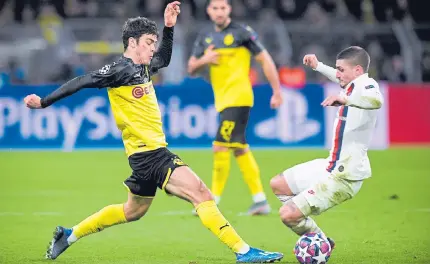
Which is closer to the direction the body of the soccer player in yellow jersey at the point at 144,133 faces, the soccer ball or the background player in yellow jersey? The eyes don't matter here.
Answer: the soccer ball

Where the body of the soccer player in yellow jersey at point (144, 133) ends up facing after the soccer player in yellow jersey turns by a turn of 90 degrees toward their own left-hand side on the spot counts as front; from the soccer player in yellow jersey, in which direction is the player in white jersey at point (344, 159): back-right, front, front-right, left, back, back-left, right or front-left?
front-right

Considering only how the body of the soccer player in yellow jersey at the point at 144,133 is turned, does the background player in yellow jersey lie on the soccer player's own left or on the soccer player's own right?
on the soccer player's own left

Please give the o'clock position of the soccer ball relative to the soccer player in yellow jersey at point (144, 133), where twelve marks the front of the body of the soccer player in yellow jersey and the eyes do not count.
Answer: The soccer ball is roughly at 11 o'clock from the soccer player in yellow jersey.

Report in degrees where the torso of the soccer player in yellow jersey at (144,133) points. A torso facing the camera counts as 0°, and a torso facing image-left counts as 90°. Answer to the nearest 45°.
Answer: approximately 315°
